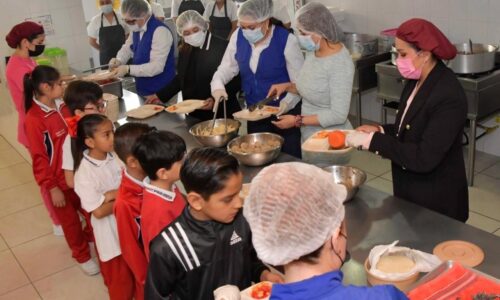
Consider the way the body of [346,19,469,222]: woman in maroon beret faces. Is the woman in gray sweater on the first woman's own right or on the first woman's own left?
on the first woman's own right

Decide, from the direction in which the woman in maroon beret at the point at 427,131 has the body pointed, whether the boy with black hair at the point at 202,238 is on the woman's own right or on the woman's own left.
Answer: on the woman's own left

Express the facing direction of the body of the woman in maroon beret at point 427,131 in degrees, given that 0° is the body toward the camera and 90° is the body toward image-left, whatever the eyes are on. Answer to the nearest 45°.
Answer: approximately 90°

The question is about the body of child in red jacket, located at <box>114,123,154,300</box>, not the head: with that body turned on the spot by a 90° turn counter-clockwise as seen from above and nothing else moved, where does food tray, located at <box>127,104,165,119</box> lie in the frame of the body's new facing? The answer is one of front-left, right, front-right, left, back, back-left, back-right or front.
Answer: front

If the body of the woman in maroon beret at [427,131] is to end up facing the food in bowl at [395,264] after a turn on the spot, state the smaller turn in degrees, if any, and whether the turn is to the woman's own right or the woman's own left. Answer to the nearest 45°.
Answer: approximately 90° to the woman's own left

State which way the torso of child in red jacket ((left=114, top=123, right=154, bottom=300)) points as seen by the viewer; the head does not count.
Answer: to the viewer's right

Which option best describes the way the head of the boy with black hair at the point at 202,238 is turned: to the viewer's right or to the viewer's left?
to the viewer's right
